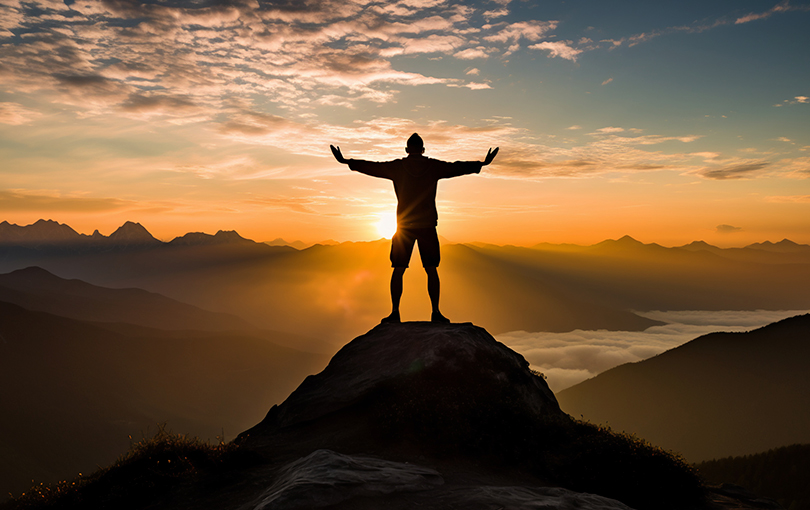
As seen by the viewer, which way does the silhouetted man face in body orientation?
away from the camera
